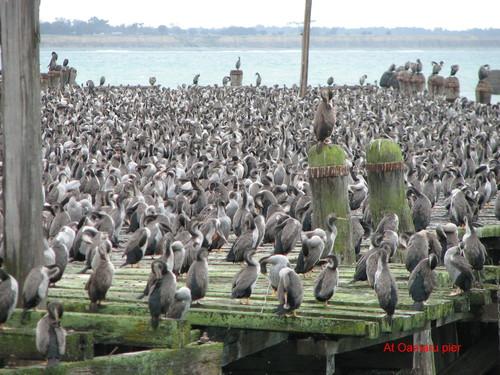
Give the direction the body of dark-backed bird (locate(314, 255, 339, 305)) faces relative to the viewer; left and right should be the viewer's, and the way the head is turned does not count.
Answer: facing away from the viewer and to the right of the viewer

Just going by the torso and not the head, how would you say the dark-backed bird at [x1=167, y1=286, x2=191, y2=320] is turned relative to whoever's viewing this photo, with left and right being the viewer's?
facing away from the viewer and to the right of the viewer

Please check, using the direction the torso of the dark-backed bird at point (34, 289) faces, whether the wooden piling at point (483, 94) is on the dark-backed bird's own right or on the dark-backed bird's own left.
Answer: on the dark-backed bird's own left

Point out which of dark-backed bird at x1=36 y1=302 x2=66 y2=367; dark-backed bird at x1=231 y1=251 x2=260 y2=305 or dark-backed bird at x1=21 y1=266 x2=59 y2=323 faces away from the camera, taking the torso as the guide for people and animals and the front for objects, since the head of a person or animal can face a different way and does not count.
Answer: dark-backed bird at x1=36 y1=302 x2=66 y2=367

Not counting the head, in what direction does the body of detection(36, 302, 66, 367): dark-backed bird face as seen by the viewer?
away from the camera

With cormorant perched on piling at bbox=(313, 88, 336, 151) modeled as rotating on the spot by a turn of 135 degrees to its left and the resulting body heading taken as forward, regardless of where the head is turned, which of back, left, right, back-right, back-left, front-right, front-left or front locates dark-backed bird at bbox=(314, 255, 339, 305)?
left
